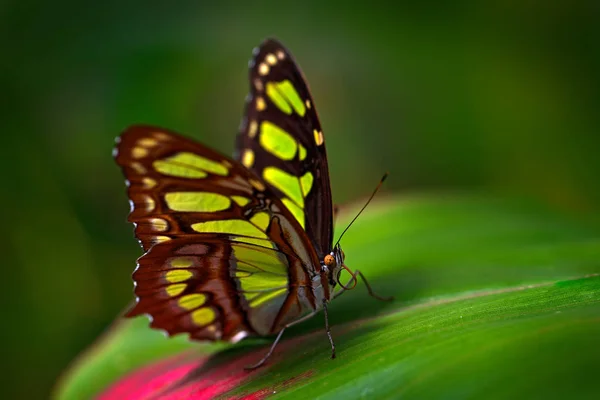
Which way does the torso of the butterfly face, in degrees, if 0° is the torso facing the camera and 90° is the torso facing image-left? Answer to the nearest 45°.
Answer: approximately 315°
